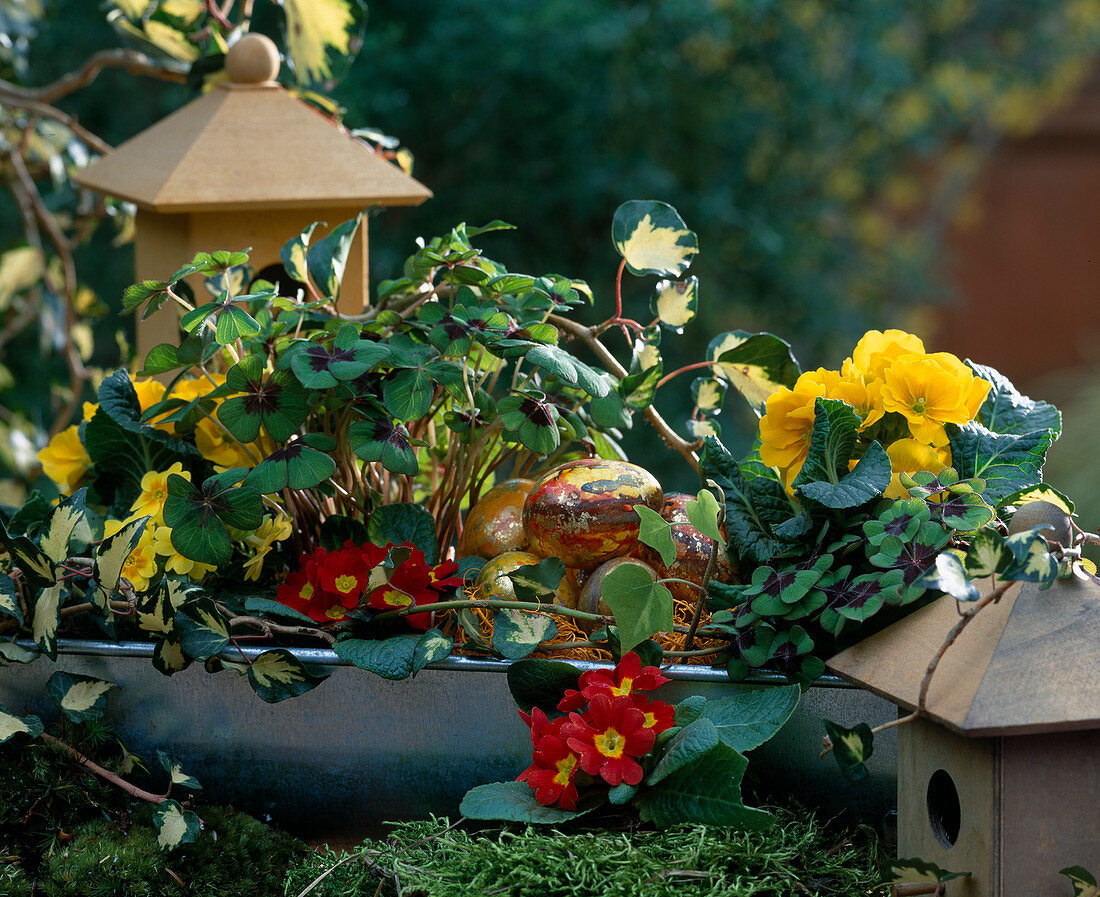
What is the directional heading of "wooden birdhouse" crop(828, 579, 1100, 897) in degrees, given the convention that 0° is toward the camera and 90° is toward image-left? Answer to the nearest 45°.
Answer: approximately 45°

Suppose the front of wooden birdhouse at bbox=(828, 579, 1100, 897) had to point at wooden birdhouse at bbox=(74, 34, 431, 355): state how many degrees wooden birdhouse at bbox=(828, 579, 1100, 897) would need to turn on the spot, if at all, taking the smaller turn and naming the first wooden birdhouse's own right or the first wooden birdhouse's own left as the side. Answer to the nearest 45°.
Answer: approximately 90° to the first wooden birdhouse's own right
